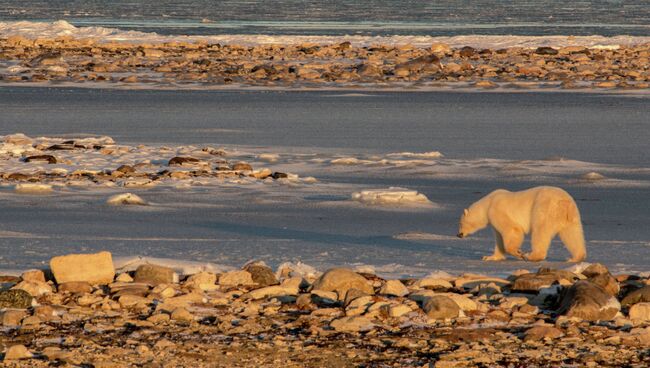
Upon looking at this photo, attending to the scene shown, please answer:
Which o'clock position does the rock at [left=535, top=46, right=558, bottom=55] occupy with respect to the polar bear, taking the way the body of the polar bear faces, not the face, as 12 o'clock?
The rock is roughly at 3 o'clock from the polar bear.

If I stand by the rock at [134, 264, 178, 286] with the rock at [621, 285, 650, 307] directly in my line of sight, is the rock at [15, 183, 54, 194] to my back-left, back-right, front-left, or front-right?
back-left

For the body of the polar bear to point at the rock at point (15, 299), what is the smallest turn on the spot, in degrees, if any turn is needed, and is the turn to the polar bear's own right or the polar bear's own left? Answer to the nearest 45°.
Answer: approximately 45° to the polar bear's own left

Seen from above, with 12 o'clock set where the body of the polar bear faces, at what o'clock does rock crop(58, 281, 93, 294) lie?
The rock is roughly at 11 o'clock from the polar bear.

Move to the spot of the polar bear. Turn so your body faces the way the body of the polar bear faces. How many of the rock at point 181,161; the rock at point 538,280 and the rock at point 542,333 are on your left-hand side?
2

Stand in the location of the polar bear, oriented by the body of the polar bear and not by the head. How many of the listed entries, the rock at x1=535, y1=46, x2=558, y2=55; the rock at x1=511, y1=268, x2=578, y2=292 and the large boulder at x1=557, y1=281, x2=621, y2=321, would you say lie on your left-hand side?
2

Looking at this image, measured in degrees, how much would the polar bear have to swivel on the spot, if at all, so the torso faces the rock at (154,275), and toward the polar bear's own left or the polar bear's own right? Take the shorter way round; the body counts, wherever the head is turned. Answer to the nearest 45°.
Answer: approximately 45° to the polar bear's own left

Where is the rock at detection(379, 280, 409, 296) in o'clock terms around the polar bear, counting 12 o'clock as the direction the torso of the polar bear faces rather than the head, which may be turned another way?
The rock is roughly at 10 o'clock from the polar bear.

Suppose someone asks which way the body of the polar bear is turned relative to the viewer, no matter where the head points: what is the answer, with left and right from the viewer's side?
facing to the left of the viewer

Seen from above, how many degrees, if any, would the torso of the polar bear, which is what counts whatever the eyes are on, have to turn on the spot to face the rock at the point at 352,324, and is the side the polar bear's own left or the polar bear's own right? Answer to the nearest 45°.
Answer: approximately 45° to the polar bear's own left

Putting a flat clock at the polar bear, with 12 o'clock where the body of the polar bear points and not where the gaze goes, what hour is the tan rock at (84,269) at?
The tan rock is roughly at 11 o'clock from the polar bear.
